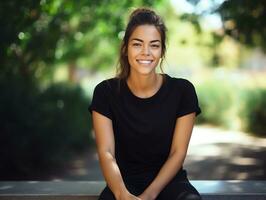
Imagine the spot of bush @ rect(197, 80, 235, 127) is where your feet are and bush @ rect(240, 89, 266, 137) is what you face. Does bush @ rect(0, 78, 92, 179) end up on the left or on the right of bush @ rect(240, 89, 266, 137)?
right

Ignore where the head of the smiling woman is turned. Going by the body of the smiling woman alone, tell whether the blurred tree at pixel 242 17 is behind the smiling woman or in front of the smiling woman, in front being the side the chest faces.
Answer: behind

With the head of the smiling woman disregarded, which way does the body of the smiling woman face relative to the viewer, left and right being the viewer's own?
facing the viewer

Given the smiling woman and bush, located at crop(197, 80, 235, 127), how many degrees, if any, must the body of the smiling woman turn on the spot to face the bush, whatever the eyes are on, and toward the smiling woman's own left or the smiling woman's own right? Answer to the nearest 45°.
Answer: approximately 180°
